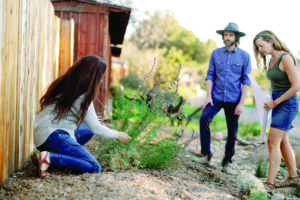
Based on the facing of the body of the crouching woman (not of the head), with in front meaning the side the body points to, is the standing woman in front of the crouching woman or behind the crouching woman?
in front

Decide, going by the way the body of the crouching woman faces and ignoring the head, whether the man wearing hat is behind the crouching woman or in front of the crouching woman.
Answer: in front

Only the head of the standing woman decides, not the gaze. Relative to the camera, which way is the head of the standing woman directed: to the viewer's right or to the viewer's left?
to the viewer's left

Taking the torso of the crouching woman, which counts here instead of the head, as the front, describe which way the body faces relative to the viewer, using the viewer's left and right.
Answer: facing to the right of the viewer
